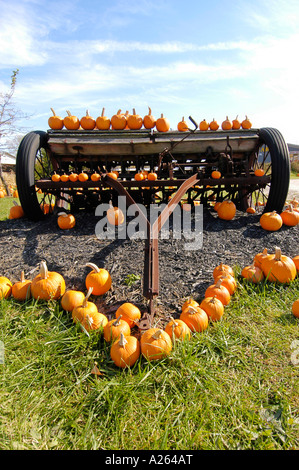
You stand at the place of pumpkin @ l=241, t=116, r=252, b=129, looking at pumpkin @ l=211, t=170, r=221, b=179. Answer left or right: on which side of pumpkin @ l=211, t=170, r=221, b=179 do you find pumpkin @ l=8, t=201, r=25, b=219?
right

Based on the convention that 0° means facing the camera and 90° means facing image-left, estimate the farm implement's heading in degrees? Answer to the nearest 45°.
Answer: approximately 0°

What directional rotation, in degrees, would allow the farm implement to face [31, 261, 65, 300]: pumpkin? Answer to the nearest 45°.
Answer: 0° — it already faces it

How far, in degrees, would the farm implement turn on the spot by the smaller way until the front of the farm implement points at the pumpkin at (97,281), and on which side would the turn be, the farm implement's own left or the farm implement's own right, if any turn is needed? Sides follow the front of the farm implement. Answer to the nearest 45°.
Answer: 0° — it already faces it
